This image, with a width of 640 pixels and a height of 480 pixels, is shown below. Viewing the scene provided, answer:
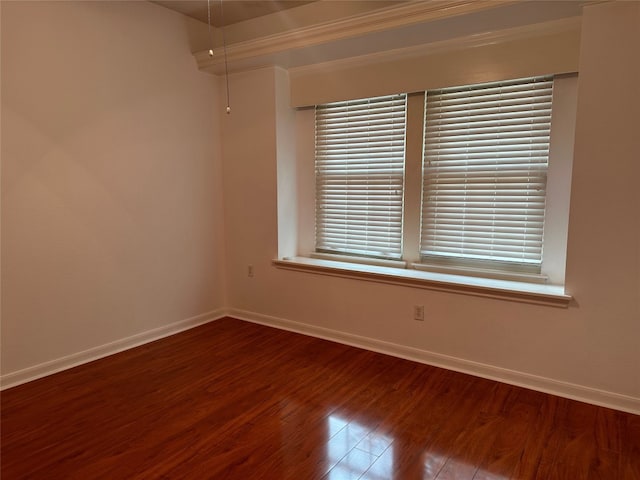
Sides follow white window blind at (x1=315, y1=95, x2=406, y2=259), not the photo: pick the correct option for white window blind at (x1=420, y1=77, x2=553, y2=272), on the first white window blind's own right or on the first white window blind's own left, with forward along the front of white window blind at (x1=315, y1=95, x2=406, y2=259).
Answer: on the first white window blind's own left

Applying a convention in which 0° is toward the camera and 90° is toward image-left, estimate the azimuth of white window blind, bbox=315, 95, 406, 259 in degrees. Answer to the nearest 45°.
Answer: approximately 45°
